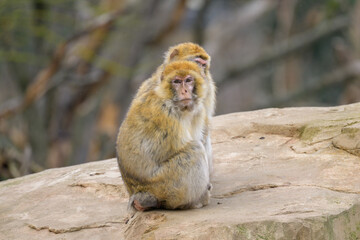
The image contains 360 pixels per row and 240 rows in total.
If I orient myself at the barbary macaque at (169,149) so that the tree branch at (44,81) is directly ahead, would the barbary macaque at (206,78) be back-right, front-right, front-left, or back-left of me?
front-right

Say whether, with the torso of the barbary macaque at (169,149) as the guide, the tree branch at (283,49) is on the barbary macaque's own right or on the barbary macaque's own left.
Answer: on the barbary macaque's own left

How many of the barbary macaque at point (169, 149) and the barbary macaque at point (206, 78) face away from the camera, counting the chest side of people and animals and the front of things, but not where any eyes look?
0

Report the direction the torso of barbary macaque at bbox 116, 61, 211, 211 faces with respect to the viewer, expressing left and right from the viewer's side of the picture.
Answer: facing the viewer and to the right of the viewer

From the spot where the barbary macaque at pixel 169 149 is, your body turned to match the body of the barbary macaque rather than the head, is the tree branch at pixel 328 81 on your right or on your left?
on your left

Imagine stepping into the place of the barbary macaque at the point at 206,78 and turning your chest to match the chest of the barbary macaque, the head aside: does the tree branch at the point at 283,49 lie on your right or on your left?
on your left
